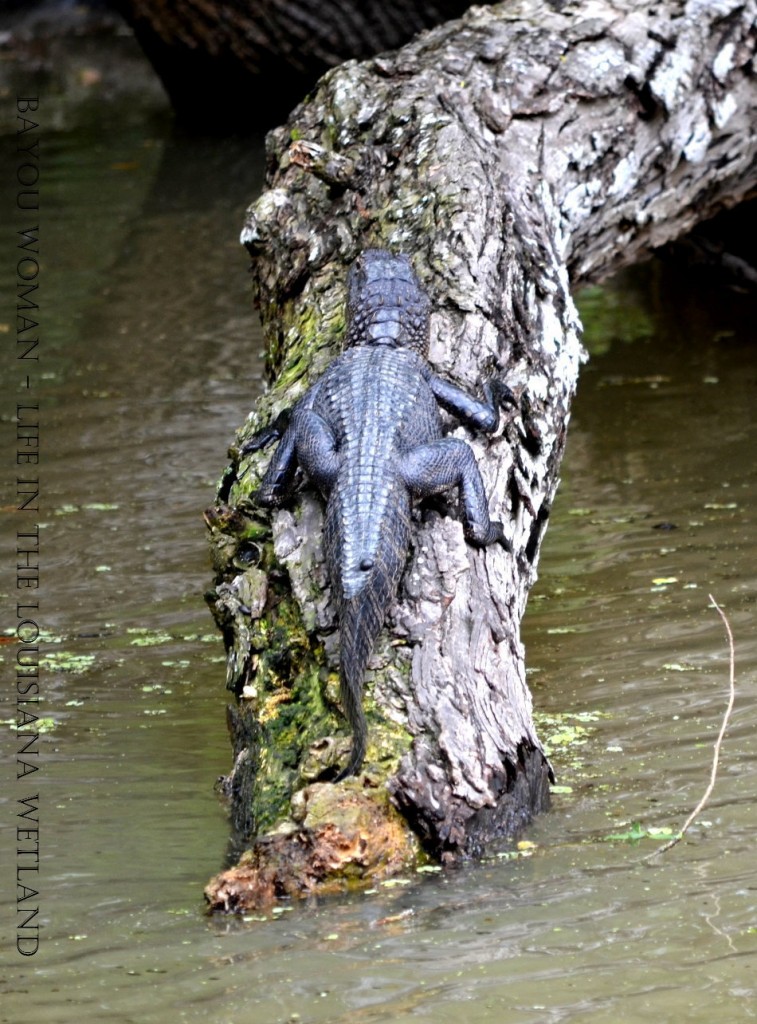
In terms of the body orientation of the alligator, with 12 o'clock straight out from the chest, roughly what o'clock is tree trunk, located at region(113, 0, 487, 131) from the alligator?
The tree trunk is roughly at 12 o'clock from the alligator.

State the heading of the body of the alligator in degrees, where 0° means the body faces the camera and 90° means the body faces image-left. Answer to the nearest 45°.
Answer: approximately 180°
